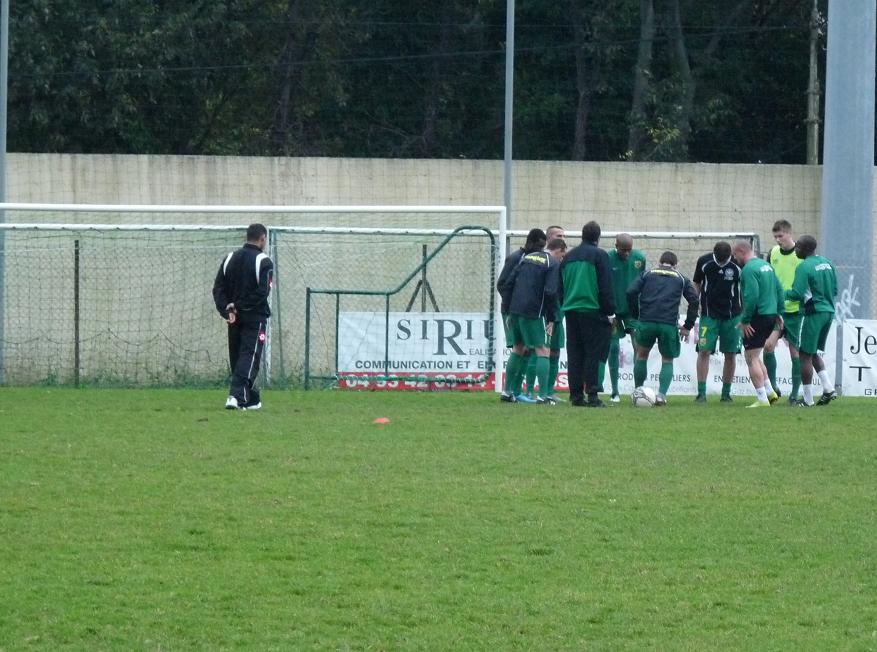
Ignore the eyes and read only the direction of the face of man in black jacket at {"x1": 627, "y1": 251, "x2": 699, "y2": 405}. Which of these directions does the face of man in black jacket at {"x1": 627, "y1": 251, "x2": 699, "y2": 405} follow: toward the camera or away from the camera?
away from the camera

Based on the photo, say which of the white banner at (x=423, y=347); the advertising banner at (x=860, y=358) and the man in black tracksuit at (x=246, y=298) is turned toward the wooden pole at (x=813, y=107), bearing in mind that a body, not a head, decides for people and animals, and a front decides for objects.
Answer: the man in black tracksuit

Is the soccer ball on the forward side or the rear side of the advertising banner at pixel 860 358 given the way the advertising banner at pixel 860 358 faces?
on the forward side

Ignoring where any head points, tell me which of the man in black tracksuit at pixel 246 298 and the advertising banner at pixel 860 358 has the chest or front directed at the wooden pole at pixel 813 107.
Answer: the man in black tracksuit

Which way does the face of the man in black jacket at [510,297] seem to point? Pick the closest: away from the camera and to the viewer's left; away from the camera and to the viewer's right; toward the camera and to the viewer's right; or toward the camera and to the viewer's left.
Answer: away from the camera and to the viewer's right

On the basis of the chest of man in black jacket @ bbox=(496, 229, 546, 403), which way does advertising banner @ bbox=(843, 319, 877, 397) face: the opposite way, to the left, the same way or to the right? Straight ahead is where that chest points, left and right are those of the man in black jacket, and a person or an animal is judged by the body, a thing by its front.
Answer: to the right

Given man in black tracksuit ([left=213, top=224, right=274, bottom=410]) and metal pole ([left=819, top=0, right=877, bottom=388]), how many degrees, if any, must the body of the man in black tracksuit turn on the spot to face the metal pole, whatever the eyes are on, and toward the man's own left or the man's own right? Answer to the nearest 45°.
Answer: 0° — they already face it

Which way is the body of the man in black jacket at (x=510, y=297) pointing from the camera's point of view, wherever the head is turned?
to the viewer's right

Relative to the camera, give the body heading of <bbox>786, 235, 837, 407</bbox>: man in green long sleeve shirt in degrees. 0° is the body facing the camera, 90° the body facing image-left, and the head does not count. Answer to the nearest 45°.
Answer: approximately 135°

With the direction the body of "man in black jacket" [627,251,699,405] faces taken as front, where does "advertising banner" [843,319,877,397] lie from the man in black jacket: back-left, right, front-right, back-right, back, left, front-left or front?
front-right

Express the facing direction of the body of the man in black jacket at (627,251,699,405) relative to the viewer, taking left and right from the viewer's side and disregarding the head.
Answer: facing away from the viewer

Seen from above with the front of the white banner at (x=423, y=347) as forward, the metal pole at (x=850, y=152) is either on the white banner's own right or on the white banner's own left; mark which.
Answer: on the white banner's own left

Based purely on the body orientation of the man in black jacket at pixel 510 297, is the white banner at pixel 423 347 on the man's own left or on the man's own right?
on the man's own left

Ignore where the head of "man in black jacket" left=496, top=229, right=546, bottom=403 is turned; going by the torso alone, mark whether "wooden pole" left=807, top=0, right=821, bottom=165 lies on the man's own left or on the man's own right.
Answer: on the man's own left

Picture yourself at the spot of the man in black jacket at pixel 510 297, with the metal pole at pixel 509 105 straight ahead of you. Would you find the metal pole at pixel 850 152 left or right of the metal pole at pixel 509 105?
right
